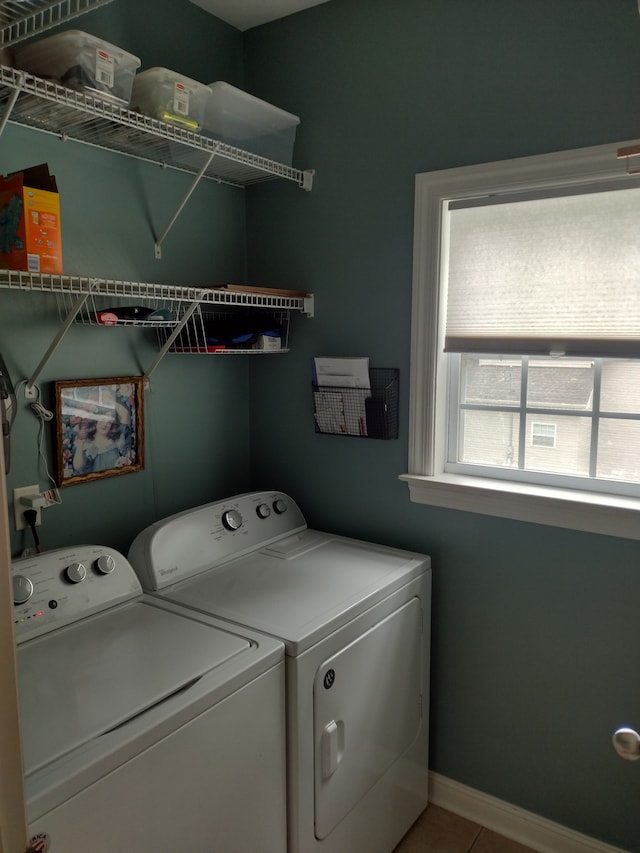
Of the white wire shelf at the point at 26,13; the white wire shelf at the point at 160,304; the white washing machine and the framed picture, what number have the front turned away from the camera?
0

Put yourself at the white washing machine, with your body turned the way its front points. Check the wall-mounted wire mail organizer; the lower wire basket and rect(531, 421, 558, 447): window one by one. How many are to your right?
0

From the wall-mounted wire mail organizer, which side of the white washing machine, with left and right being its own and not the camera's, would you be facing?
left

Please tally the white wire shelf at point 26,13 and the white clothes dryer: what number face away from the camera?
0

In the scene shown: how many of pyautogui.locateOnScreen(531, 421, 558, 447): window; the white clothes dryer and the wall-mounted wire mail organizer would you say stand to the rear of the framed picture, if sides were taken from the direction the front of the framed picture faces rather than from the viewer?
0

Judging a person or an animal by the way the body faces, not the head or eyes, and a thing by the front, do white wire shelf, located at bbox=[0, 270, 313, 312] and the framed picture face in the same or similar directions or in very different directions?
same or similar directions

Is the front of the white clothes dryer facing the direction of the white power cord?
no

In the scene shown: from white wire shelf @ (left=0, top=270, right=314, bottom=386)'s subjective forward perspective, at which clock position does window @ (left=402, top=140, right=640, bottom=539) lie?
The window is roughly at 11 o'clock from the white wire shelf.

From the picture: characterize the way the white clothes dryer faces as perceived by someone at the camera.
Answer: facing the viewer and to the right of the viewer

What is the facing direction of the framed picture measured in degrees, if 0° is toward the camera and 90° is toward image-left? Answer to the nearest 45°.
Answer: approximately 315°
